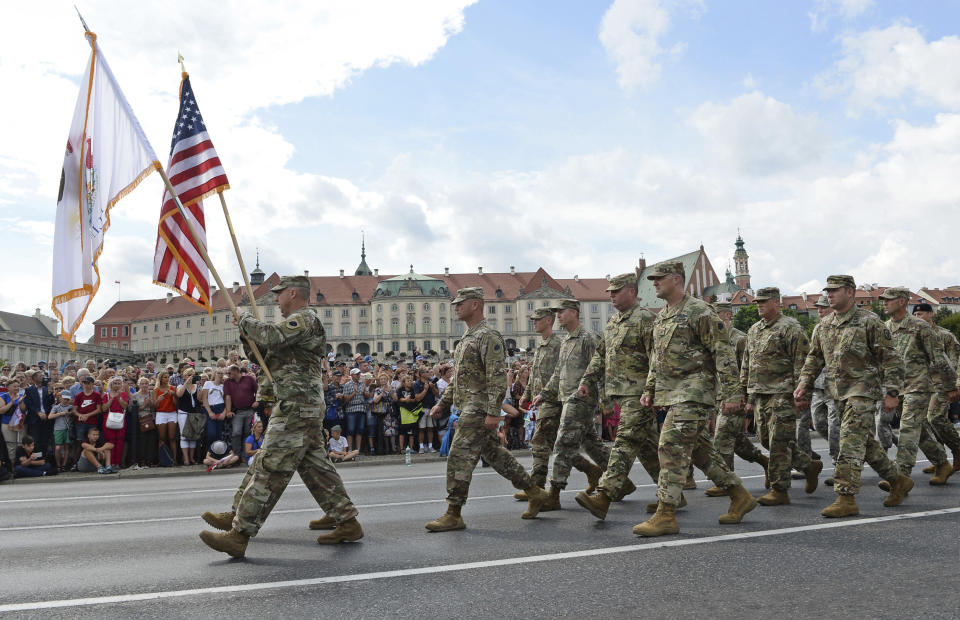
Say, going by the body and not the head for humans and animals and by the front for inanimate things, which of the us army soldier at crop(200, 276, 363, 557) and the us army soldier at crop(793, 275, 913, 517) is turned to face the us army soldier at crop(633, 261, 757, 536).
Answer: the us army soldier at crop(793, 275, 913, 517)

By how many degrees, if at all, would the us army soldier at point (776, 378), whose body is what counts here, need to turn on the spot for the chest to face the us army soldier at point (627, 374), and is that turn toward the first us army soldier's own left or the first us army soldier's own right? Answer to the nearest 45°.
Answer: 0° — they already face them

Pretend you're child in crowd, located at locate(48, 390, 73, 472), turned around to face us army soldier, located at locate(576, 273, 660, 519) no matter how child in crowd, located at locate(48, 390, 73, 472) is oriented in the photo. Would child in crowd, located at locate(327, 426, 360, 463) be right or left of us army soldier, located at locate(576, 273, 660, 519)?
left

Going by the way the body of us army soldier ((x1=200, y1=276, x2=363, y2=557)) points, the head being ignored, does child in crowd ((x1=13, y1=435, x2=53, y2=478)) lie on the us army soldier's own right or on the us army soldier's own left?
on the us army soldier's own right

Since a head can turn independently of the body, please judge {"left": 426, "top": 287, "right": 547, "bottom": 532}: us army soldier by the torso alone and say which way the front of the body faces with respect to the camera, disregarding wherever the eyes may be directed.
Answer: to the viewer's left

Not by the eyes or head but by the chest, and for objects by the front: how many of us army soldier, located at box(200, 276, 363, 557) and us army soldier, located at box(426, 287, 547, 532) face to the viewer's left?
2

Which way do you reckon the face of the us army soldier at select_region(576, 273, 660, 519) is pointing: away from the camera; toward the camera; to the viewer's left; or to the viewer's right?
to the viewer's left

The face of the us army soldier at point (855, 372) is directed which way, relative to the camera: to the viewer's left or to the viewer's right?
to the viewer's left

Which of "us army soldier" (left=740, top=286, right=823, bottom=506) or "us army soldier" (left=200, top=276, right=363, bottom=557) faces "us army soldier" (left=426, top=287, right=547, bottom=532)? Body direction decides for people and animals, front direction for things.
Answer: "us army soldier" (left=740, top=286, right=823, bottom=506)

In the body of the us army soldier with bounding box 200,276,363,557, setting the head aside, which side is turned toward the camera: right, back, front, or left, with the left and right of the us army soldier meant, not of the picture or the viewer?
left

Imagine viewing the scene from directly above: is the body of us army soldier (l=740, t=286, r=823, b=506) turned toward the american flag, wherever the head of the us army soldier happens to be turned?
yes

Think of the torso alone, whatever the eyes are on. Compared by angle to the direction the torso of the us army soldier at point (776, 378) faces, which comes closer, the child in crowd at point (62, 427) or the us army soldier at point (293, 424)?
the us army soldier

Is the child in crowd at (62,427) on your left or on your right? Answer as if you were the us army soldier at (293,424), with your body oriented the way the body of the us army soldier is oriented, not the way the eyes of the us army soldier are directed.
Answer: on your right

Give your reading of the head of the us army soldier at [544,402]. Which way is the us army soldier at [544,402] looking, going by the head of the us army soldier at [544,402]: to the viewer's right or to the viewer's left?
to the viewer's left

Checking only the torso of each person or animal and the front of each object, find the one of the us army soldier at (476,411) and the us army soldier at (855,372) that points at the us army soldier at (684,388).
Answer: the us army soldier at (855,372)
